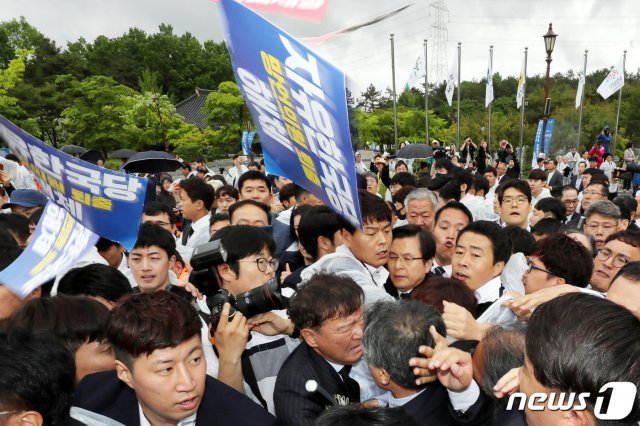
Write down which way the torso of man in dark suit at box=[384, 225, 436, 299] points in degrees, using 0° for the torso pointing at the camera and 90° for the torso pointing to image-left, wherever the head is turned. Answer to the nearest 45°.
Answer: approximately 45°

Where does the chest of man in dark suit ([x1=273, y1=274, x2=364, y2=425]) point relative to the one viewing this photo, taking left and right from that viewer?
facing the viewer and to the right of the viewer

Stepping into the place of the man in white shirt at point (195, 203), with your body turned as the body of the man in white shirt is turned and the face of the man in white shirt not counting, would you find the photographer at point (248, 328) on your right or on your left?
on your left

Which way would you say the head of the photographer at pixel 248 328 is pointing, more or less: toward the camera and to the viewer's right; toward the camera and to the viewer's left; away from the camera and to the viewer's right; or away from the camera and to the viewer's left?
toward the camera and to the viewer's right

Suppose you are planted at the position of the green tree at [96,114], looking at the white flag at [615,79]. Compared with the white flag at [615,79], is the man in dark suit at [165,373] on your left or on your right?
right

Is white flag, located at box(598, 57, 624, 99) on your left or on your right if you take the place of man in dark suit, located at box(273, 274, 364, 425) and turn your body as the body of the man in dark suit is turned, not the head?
on your left
